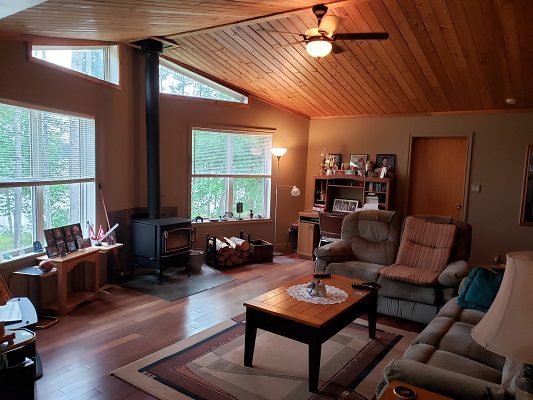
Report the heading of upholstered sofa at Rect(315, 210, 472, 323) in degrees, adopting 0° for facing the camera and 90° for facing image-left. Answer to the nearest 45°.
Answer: approximately 45°

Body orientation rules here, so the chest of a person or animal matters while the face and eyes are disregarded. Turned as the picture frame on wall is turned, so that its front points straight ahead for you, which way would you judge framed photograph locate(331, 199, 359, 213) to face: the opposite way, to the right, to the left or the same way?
to the left

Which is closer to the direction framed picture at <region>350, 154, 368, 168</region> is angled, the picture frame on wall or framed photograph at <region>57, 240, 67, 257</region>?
the framed photograph

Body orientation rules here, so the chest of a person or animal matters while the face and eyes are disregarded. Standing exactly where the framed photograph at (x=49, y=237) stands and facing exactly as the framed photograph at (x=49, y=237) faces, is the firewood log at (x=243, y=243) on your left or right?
on your left

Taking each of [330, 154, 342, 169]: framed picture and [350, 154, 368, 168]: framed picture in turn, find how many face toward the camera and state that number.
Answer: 2

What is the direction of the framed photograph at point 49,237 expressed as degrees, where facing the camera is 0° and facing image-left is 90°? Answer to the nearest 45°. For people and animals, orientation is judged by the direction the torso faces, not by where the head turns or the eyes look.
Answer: approximately 315°

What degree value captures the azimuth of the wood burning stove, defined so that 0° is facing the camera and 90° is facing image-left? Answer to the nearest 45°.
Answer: approximately 315°

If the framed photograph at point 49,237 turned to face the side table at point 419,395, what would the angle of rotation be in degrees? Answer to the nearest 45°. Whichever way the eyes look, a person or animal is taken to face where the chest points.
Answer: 0° — it already faces it

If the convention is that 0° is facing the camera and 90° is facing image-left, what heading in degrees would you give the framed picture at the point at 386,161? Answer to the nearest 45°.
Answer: approximately 0°

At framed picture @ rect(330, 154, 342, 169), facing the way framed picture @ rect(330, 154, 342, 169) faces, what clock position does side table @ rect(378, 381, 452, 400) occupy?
The side table is roughly at 12 o'clock from the framed picture.
